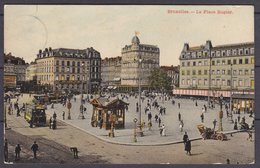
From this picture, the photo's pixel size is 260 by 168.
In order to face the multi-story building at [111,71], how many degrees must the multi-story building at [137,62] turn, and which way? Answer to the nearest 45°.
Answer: approximately 90° to its right

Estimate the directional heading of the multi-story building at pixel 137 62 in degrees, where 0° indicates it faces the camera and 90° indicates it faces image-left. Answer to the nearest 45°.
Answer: approximately 0°

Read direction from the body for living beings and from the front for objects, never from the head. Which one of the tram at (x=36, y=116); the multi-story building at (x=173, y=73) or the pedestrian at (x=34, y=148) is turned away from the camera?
the pedestrian

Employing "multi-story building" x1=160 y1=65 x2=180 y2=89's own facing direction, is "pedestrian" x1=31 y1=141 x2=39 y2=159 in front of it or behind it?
in front
